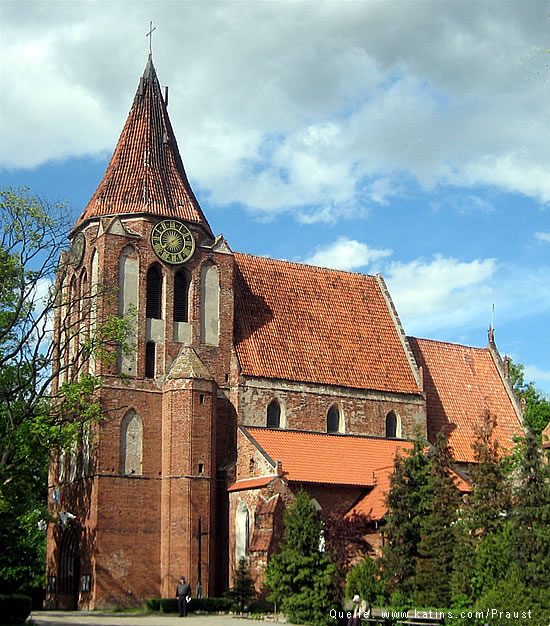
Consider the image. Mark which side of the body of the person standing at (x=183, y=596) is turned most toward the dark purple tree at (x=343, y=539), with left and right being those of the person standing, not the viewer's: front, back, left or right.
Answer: left

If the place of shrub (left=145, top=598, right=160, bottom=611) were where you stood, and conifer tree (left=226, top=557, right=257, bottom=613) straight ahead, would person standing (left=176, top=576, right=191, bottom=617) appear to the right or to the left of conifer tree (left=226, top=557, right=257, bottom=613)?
right

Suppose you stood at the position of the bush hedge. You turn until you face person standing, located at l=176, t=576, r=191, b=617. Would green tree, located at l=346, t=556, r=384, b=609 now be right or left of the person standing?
left

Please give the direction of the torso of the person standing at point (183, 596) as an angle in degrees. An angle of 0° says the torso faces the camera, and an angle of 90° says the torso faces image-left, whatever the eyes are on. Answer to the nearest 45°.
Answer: approximately 0°

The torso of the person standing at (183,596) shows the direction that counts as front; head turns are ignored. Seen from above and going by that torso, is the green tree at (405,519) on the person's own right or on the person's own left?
on the person's own left

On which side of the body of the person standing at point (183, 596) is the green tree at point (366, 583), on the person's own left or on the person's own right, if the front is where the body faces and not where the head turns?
on the person's own left

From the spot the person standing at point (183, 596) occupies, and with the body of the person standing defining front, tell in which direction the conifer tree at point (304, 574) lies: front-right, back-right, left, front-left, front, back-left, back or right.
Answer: front-left

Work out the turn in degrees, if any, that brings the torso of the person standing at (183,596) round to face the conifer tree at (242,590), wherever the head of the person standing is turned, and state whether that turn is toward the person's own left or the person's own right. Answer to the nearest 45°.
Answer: approximately 135° to the person's own left

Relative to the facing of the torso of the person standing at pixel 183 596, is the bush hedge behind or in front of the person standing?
behind

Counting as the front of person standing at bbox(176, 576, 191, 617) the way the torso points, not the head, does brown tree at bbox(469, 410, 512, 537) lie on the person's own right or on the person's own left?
on the person's own left
